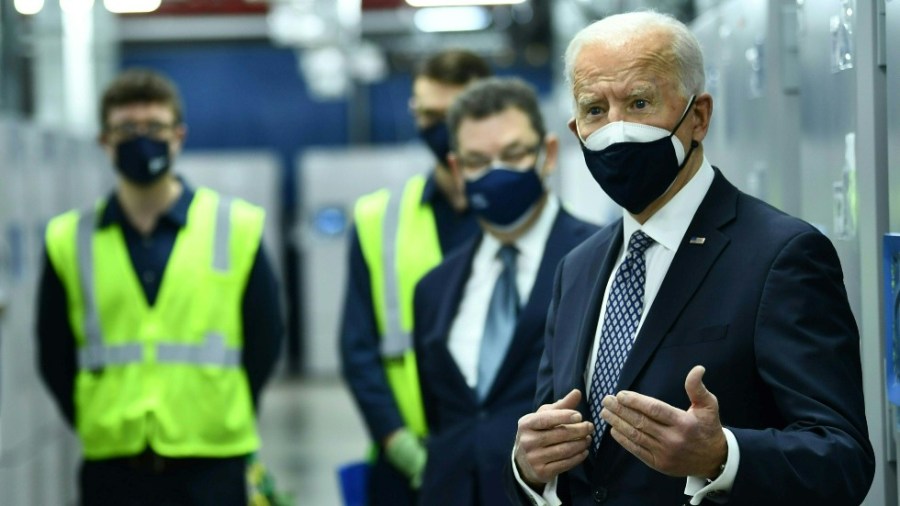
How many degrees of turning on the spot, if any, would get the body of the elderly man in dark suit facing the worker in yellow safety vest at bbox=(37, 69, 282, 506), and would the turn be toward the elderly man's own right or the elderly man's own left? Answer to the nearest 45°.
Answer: approximately 90° to the elderly man's own right

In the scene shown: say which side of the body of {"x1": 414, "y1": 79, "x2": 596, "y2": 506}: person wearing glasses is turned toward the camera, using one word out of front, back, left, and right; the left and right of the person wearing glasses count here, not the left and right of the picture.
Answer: front

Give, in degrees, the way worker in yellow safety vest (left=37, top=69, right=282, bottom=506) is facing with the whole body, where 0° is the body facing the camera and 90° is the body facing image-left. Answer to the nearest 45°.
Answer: approximately 0°

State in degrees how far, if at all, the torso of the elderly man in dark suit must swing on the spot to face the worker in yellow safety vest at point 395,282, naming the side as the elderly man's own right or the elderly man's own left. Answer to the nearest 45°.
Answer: approximately 90° to the elderly man's own right

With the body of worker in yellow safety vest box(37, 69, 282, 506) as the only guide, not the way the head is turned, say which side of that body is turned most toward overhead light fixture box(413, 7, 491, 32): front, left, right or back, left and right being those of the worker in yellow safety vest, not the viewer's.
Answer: back

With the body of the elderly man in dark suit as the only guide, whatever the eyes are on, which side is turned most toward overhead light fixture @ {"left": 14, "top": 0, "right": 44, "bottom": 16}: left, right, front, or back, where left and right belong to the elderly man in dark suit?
right

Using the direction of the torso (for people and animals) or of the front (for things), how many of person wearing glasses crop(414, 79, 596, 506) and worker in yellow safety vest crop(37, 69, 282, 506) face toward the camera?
2

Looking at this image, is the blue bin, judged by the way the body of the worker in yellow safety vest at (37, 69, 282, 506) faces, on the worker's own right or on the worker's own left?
on the worker's own left

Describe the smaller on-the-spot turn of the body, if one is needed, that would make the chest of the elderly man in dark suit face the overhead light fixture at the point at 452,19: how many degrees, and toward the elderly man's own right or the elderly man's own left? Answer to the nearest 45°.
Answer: approximately 135° to the elderly man's own right

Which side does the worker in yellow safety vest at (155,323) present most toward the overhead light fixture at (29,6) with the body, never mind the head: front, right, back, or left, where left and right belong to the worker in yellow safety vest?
back

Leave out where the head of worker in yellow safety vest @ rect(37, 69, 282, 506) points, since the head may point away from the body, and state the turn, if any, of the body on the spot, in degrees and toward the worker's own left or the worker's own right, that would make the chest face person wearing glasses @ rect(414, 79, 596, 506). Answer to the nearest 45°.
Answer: approximately 45° to the worker's own left

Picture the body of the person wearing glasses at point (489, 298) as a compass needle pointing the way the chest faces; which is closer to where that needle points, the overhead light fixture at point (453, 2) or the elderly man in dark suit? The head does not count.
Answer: the elderly man in dark suit

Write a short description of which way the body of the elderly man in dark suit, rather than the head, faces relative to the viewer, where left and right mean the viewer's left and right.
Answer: facing the viewer and to the left of the viewer
